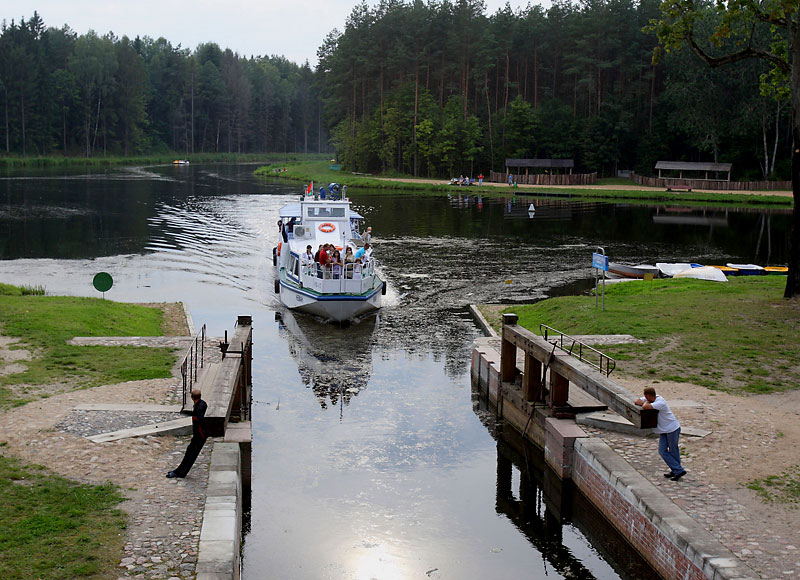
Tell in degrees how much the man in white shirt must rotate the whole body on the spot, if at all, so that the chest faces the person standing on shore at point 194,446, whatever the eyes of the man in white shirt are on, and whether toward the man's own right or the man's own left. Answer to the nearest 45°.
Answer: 0° — they already face them

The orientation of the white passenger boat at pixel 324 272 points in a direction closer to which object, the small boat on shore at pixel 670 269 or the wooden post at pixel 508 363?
the wooden post

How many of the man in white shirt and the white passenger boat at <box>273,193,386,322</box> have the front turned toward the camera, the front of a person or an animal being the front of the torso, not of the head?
1

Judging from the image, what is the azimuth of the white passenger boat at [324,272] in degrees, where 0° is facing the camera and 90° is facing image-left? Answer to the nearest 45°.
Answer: approximately 0°

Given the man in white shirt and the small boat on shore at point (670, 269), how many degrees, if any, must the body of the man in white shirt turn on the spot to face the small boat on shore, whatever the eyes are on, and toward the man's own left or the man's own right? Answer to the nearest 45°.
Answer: approximately 90° to the man's own right

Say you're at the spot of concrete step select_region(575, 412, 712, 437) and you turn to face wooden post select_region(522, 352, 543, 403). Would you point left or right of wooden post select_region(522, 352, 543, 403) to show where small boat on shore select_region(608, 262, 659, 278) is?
right

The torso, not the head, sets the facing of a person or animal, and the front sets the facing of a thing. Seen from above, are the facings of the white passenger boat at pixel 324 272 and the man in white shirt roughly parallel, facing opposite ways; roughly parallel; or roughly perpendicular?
roughly perpendicular

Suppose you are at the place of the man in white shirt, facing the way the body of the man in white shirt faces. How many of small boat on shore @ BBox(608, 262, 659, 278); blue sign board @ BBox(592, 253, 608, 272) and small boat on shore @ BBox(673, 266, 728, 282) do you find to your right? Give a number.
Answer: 3

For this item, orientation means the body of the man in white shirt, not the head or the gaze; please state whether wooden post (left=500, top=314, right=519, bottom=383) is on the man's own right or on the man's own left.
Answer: on the man's own right

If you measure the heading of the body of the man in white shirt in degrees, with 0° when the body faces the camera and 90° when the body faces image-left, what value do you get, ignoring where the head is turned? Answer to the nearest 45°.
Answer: approximately 90°

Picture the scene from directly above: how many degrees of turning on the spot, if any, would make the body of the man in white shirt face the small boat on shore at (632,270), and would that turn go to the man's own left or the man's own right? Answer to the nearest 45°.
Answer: approximately 90° to the man's own right
